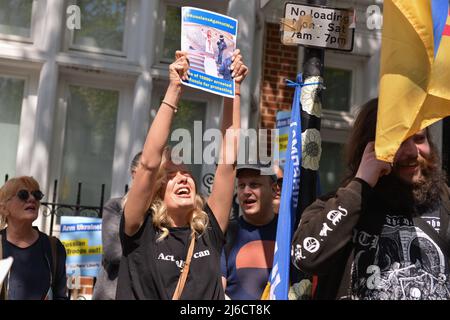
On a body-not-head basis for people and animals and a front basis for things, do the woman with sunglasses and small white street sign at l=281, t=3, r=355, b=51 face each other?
no

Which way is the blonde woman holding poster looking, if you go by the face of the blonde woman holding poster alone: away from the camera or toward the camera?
toward the camera

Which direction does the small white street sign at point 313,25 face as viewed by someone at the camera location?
facing the viewer

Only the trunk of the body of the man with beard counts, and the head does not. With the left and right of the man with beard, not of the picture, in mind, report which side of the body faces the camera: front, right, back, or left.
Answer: front

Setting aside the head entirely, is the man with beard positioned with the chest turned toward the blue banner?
no

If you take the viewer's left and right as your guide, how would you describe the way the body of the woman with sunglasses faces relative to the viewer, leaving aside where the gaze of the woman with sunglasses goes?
facing the viewer and to the right of the viewer

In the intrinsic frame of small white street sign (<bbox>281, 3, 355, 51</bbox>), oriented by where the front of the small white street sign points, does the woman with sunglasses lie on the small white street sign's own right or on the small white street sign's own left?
on the small white street sign's own right

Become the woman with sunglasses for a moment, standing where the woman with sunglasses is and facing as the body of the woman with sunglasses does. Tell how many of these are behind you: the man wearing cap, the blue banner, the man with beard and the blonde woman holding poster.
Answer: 0
